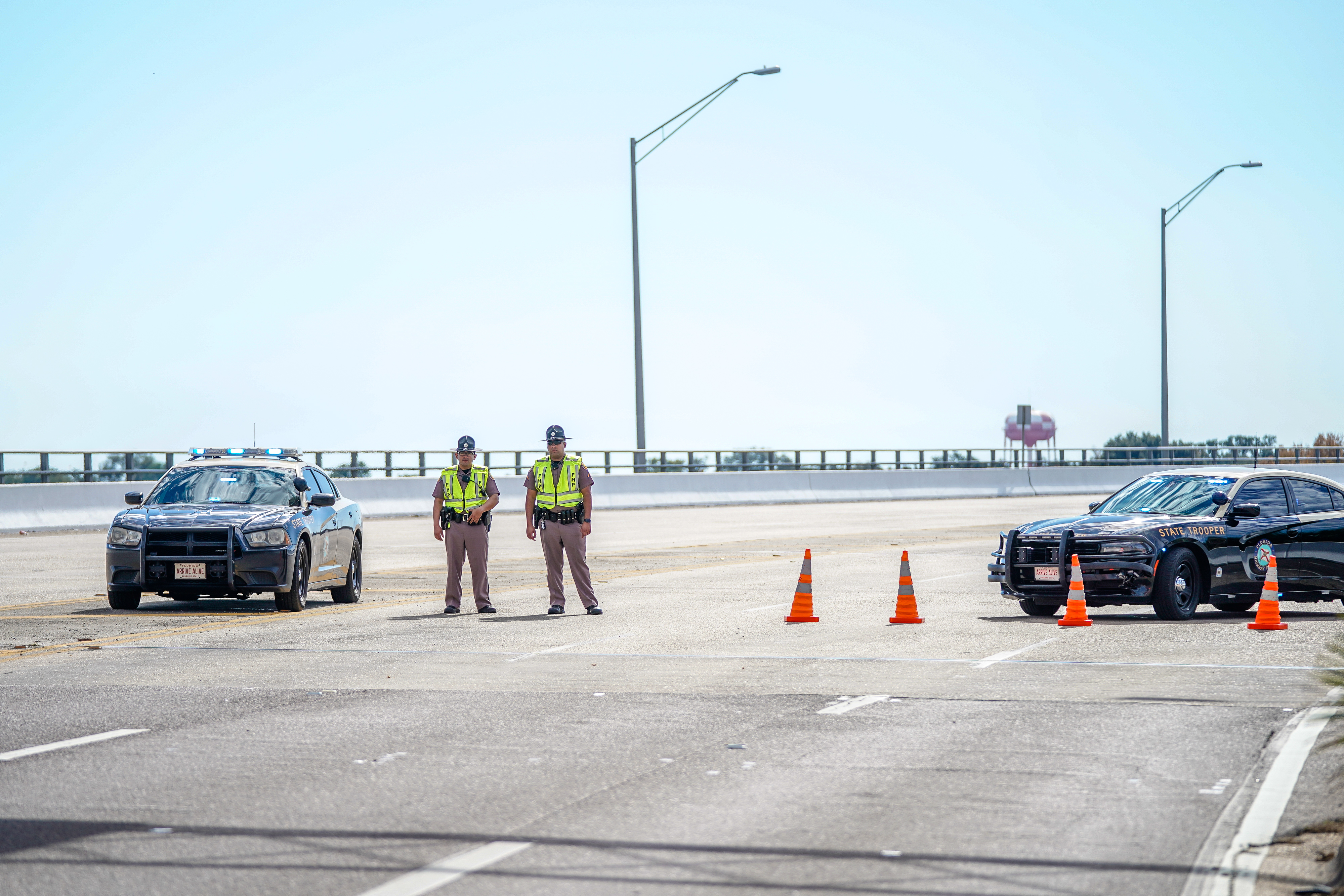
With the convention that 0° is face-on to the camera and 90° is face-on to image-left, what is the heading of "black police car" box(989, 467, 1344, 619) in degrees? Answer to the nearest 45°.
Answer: approximately 45°

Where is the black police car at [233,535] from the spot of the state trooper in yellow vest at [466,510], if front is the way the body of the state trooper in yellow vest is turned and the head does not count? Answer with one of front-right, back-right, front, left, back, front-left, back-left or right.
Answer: right

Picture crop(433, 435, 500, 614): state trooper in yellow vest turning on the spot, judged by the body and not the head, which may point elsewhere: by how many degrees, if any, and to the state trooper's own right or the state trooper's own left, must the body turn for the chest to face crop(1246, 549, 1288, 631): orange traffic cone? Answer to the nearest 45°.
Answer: approximately 45° to the state trooper's own left

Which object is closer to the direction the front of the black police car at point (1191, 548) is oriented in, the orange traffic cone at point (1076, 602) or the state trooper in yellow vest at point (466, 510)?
the orange traffic cone

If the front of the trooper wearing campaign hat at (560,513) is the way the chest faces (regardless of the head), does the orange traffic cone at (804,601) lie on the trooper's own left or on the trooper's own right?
on the trooper's own left

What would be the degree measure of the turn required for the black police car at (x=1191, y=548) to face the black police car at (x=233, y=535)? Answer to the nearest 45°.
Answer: approximately 45° to its right

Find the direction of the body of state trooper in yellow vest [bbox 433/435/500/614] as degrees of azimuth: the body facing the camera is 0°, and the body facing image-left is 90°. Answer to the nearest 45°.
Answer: approximately 0°

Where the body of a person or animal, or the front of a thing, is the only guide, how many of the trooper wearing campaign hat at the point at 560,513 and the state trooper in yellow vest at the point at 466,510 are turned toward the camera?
2

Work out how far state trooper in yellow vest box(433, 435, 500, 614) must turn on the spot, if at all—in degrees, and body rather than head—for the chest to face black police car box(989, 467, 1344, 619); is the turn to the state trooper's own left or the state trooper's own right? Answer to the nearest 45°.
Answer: approximately 90° to the state trooper's own left
